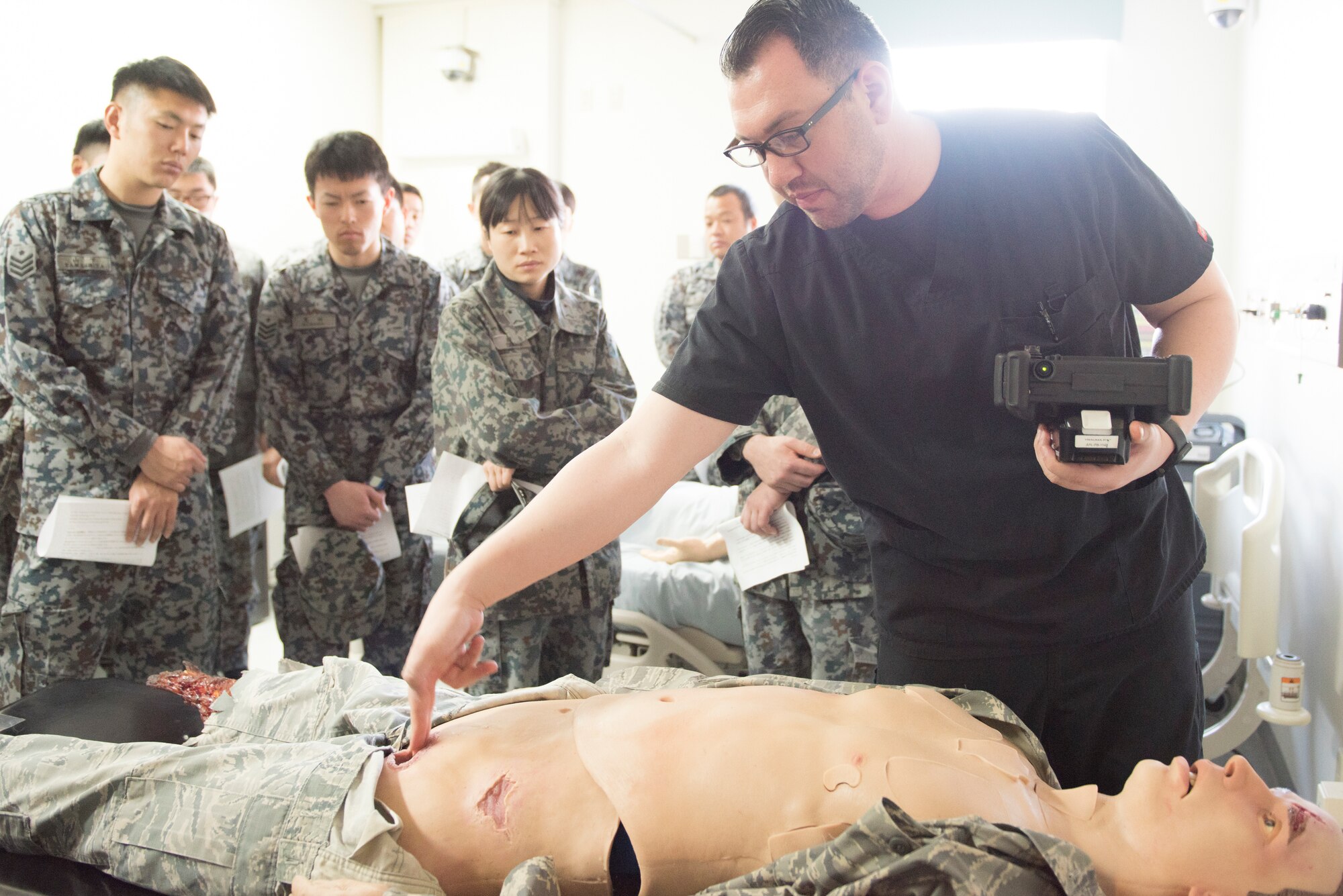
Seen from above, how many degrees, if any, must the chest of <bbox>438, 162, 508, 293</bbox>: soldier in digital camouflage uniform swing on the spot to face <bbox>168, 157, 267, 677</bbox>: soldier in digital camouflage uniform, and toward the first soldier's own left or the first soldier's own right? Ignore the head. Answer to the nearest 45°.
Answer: approximately 45° to the first soldier's own right

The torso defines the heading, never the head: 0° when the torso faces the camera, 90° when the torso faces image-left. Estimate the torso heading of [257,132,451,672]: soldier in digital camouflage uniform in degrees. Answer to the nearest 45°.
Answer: approximately 0°

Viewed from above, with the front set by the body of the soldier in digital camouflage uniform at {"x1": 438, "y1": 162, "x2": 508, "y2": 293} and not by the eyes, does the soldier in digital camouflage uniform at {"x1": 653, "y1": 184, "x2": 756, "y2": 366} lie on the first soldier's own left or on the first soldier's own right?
on the first soldier's own left

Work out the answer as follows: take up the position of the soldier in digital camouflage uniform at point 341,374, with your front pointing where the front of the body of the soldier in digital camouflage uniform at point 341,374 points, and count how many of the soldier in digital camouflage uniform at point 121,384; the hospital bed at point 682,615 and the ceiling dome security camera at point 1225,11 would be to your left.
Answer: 2

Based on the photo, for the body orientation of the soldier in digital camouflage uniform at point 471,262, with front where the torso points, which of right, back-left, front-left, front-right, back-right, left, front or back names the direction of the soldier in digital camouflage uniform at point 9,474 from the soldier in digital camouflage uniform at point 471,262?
front-right

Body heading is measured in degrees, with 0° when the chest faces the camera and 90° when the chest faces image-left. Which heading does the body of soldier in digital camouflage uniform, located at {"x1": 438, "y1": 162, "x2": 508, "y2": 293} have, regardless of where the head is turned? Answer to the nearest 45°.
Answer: approximately 0°

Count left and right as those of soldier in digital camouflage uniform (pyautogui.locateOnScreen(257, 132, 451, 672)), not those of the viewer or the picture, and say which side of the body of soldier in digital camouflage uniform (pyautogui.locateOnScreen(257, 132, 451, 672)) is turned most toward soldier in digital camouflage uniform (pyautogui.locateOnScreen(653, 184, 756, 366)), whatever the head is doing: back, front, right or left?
back

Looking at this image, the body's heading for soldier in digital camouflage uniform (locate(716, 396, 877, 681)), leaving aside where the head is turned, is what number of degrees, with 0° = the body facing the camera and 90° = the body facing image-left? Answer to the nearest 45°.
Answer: approximately 45°

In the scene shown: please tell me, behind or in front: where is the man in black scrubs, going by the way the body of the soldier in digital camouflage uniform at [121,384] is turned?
in front

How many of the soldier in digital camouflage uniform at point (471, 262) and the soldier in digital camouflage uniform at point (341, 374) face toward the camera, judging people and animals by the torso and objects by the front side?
2

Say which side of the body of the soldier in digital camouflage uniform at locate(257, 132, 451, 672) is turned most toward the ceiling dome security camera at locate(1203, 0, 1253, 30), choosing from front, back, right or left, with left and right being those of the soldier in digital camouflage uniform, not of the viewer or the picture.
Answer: left

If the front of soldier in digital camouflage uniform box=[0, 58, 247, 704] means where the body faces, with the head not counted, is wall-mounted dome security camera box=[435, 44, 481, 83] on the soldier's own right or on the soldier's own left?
on the soldier's own left
